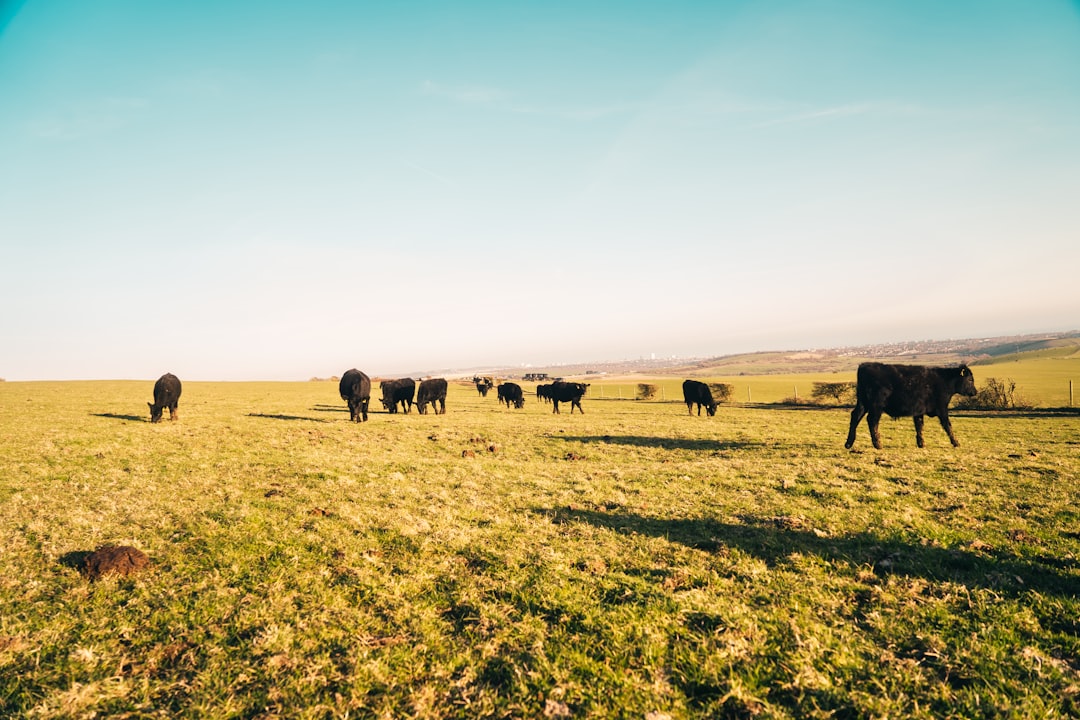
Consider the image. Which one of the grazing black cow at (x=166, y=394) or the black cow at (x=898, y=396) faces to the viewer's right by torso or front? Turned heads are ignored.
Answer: the black cow

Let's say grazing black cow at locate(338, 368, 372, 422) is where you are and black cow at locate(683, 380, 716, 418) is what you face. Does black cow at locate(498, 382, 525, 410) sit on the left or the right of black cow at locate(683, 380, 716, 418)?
left

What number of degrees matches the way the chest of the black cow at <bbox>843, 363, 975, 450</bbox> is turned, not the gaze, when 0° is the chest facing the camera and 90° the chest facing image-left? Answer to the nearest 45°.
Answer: approximately 270°

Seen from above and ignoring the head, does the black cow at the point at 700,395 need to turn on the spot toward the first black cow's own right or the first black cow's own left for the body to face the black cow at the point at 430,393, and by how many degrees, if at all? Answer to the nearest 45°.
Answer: approximately 135° to the first black cow's own right

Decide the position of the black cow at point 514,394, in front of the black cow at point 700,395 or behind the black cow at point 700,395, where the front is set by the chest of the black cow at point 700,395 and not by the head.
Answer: behind

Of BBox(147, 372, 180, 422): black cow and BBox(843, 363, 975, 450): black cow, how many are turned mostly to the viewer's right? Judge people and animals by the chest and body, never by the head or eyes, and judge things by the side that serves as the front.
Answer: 1

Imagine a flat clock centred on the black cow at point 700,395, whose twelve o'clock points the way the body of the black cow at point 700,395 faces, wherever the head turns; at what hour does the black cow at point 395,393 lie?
the black cow at point 395,393 is roughly at 4 o'clock from the black cow at point 700,395.

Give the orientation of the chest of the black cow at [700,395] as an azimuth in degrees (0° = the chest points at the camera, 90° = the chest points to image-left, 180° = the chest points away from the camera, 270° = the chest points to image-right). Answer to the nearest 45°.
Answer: approximately 315°
